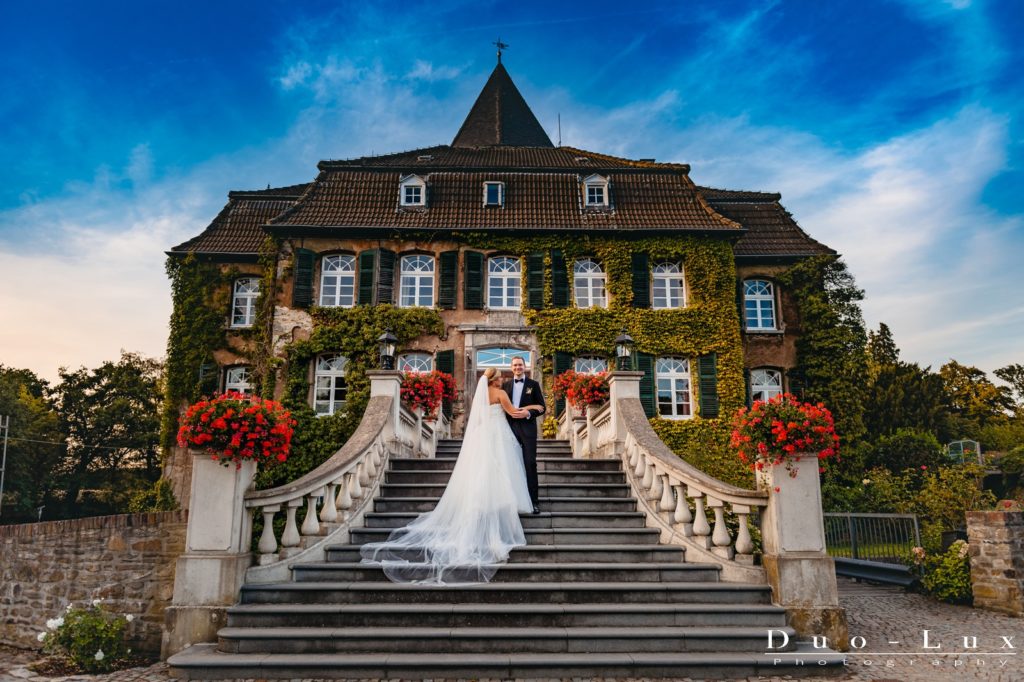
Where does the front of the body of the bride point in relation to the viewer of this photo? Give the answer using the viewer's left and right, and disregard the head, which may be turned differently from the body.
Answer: facing away from the viewer and to the right of the viewer

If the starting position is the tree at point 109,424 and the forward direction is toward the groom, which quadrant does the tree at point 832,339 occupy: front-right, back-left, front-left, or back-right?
front-left

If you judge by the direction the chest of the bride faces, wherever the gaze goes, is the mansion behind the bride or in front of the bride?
in front

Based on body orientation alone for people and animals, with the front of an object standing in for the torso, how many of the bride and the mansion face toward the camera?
1

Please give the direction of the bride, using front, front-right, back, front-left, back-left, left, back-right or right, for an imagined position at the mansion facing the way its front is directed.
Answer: front

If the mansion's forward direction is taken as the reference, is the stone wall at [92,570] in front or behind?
in front

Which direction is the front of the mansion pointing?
toward the camera

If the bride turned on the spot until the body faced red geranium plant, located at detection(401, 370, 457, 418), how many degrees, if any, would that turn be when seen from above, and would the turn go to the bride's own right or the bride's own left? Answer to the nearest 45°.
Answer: approximately 45° to the bride's own left

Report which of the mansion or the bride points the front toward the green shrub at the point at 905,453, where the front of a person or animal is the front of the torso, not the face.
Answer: the bride

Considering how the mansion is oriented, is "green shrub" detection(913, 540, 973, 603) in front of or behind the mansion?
in front

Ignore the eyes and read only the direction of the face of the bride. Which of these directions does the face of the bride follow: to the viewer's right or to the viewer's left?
to the viewer's right
